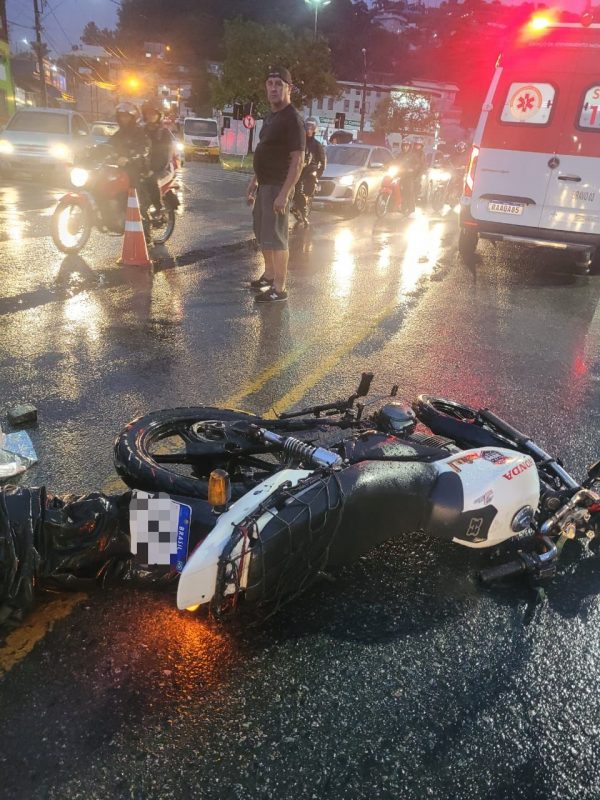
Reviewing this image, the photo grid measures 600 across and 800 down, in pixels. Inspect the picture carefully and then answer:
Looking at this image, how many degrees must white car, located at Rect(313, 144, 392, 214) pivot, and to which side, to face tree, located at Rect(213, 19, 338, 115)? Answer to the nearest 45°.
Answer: approximately 135° to its right

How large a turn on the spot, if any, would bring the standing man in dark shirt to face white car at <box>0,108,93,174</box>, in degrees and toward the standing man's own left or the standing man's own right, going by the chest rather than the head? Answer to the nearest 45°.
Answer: approximately 90° to the standing man's own right

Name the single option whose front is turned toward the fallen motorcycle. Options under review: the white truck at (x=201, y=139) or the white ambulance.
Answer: the white truck

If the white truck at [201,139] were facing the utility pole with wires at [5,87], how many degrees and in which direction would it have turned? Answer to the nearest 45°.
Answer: approximately 90° to its right

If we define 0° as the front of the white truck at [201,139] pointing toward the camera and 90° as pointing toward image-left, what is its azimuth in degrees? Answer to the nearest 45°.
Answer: approximately 0°

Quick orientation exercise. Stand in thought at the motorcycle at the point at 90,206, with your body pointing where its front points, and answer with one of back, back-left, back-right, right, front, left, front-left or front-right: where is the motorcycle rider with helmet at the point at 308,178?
back

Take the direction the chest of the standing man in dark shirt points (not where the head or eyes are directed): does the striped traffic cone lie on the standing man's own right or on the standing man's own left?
on the standing man's own right

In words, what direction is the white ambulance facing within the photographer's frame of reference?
facing away from the viewer

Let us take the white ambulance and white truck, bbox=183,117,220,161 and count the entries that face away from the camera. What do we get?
1
